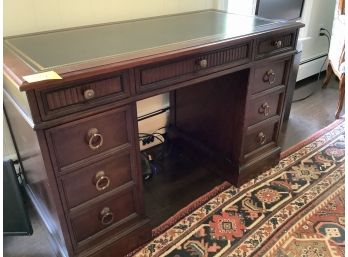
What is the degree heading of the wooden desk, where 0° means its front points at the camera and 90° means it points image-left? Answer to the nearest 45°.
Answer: approximately 315°

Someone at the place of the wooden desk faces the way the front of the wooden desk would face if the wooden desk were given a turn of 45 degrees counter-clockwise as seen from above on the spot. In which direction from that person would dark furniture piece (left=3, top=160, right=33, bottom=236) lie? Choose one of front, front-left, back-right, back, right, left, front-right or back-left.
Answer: back
